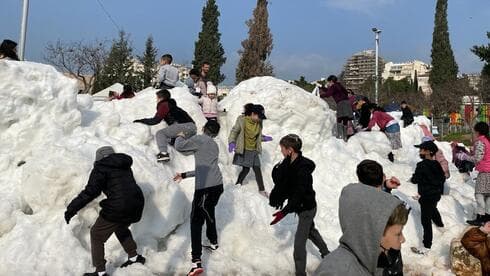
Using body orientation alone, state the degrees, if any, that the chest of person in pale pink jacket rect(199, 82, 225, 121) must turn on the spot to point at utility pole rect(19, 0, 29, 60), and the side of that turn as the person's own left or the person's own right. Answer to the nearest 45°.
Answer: approximately 135° to the person's own right

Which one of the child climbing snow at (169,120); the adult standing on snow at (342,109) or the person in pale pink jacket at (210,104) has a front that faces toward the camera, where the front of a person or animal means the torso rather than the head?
the person in pale pink jacket

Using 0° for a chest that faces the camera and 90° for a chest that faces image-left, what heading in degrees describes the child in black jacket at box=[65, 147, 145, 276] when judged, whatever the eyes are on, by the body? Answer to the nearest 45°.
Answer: approximately 135°

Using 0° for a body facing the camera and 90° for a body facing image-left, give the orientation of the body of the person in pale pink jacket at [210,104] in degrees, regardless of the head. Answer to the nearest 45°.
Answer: approximately 0°

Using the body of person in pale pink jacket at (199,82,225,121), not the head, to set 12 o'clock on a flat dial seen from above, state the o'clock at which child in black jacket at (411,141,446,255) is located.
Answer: The child in black jacket is roughly at 10 o'clock from the person in pale pink jacket.

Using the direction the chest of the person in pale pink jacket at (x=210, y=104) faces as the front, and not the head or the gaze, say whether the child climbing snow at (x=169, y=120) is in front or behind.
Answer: in front

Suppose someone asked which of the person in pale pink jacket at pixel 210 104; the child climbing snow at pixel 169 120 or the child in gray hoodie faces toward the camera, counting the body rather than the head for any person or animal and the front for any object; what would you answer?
the person in pale pink jacket

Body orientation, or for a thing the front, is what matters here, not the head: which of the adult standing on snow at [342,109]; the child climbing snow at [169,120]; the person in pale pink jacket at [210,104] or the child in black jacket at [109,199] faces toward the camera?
the person in pale pink jacket

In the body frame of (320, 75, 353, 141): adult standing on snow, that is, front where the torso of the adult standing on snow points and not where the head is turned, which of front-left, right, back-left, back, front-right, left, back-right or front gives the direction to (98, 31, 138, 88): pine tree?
front-right

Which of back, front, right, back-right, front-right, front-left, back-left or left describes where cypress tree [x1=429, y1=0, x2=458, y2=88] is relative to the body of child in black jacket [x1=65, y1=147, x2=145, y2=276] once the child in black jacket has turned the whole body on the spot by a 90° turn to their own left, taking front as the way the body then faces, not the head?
back

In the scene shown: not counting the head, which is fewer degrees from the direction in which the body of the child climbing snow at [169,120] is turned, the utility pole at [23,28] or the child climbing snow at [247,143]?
the utility pole

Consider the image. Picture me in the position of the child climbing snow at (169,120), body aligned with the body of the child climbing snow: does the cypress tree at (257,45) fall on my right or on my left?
on my right

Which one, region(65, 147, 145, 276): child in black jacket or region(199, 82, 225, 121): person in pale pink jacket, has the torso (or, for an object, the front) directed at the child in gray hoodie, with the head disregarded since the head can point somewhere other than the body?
the person in pale pink jacket

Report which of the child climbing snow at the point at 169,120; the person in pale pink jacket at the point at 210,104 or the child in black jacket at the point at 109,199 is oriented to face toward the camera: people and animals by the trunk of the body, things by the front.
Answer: the person in pale pink jacket

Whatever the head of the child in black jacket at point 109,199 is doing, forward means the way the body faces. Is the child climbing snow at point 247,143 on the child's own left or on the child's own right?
on the child's own right

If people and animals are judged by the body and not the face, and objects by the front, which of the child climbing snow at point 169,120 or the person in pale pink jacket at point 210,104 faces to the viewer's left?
the child climbing snow

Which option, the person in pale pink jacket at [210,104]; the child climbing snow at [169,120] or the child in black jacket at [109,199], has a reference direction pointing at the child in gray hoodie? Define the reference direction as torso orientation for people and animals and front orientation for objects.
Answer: the person in pale pink jacket
